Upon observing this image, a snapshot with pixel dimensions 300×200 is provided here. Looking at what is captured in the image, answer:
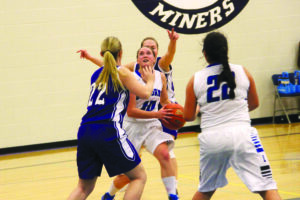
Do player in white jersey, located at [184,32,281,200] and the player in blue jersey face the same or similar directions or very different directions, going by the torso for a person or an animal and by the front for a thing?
same or similar directions

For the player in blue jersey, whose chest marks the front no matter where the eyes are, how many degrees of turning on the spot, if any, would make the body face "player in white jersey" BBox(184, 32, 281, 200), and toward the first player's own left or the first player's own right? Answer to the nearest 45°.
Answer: approximately 90° to the first player's own right

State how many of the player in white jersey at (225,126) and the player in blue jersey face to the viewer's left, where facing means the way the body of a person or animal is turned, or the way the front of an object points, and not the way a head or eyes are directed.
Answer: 0

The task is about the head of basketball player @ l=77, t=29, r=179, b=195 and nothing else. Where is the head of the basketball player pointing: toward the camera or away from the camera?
toward the camera

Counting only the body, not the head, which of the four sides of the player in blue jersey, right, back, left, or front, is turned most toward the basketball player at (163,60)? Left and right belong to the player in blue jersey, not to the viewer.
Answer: front

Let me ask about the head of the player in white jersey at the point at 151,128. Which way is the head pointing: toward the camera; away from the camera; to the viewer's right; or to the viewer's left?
toward the camera

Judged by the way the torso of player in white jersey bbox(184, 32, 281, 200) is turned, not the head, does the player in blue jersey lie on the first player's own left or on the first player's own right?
on the first player's own left

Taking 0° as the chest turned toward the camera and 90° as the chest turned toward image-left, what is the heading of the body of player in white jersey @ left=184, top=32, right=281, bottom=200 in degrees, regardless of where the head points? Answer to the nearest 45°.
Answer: approximately 180°

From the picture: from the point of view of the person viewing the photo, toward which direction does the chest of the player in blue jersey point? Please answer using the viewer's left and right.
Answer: facing away from the viewer and to the right of the viewer
